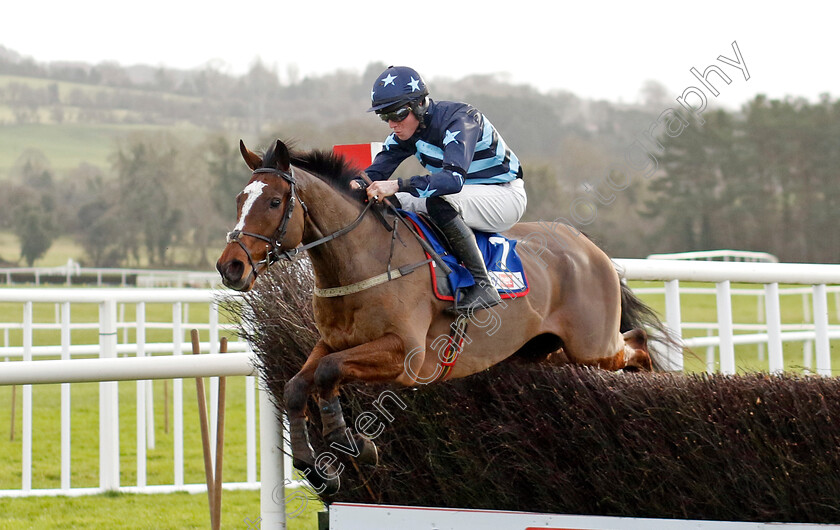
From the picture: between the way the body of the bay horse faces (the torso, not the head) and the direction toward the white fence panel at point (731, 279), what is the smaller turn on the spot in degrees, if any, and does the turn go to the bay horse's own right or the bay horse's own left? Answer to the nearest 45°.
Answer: approximately 180°

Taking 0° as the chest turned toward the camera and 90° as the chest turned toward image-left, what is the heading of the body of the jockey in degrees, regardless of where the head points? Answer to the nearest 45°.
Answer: approximately 45°

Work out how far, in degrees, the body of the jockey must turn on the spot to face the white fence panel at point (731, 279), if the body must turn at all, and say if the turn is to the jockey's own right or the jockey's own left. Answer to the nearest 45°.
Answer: approximately 180°

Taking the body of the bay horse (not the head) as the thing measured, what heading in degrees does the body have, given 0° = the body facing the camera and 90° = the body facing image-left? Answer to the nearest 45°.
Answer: approximately 45°
